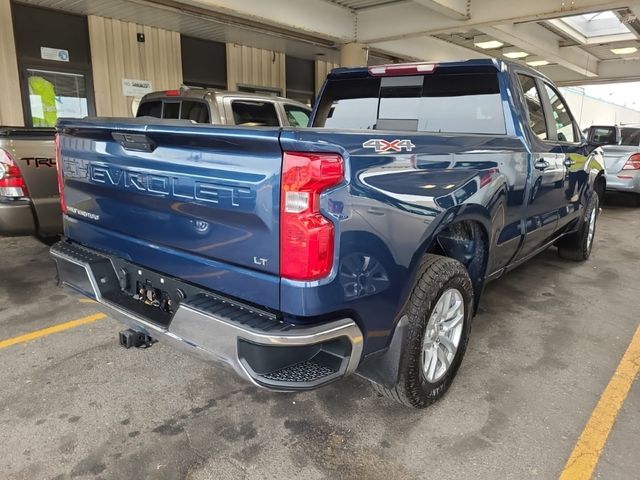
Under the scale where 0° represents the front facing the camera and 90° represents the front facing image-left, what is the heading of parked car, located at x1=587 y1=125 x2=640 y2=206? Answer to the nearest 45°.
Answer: approximately 225°

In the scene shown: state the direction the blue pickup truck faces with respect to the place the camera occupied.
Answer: facing away from the viewer and to the right of the viewer

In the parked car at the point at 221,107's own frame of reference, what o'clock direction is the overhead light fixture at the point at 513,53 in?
The overhead light fixture is roughly at 12 o'clock from the parked car.

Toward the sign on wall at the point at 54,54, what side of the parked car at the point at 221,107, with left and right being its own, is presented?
left

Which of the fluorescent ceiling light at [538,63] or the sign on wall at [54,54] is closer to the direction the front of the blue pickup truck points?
the fluorescent ceiling light

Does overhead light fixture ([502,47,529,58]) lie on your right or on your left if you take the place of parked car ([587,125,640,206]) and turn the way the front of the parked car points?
on your left

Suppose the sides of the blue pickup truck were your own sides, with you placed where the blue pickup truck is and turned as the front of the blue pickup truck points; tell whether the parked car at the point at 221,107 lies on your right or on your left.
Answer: on your left

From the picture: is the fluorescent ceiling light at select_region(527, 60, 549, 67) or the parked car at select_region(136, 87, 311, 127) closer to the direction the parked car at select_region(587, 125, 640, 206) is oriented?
the fluorescent ceiling light

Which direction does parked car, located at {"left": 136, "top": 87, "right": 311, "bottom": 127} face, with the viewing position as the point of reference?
facing away from the viewer and to the right of the viewer

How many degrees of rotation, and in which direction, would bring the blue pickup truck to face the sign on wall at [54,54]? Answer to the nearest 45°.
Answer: approximately 90° to its left

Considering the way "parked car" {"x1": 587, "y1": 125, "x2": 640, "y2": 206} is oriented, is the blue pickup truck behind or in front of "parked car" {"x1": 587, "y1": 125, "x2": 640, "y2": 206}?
behind
